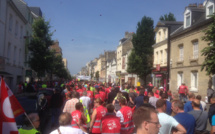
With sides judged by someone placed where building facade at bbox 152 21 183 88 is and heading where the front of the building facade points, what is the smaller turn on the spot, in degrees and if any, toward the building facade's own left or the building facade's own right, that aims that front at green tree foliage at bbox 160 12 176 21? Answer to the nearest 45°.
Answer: approximately 135° to the building facade's own right

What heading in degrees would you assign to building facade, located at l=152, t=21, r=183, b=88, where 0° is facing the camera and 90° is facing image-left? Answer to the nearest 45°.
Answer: approximately 45°

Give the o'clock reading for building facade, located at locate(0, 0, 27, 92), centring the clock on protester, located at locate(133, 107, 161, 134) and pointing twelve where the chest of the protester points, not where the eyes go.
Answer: The building facade is roughly at 8 o'clock from the protester.

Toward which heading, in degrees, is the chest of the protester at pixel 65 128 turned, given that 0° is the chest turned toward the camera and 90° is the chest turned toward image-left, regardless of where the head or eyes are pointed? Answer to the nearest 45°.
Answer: approximately 180°

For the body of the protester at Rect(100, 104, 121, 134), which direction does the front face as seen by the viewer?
away from the camera

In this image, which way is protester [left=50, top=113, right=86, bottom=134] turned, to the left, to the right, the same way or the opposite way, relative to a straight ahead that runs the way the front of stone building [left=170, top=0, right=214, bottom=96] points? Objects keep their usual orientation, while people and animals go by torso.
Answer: to the right

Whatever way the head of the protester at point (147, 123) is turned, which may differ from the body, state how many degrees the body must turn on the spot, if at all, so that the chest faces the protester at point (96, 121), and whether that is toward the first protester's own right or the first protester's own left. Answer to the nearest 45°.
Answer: approximately 90° to the first protester's own left
